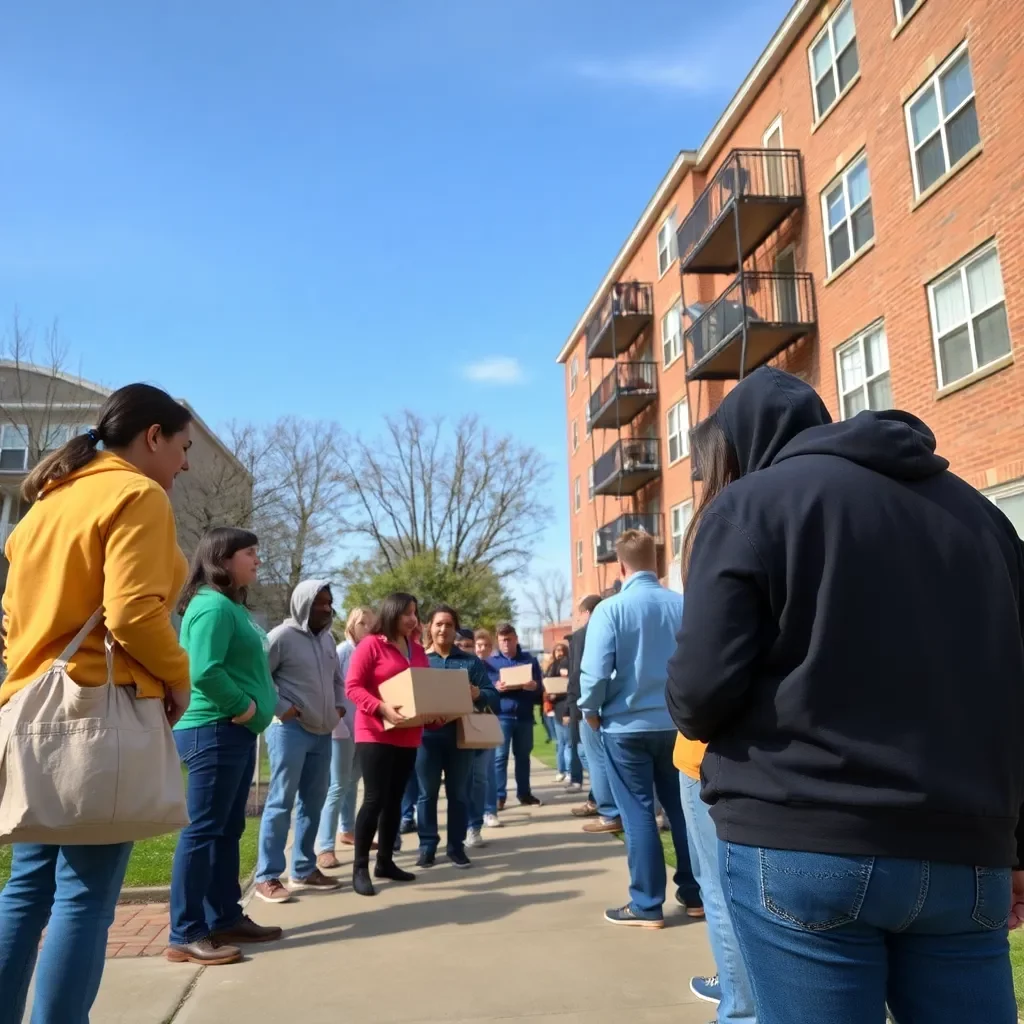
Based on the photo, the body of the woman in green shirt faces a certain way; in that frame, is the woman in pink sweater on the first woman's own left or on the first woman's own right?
on the first woman's own left

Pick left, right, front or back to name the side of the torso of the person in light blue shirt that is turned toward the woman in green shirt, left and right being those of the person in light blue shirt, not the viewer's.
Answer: left

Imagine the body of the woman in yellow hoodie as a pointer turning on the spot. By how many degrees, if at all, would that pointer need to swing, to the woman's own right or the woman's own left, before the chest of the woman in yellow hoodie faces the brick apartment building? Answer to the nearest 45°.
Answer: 0° — they already face it

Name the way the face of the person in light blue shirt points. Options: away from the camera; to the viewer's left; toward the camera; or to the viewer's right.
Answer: away from the camera

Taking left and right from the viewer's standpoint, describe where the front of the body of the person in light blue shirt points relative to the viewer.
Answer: facing away from the viewer and to the left of the viewer

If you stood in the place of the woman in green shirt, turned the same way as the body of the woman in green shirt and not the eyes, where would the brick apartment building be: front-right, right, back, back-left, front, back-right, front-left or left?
front-left

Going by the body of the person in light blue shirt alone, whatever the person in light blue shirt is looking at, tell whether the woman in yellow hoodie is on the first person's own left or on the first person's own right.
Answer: on the first person's own left

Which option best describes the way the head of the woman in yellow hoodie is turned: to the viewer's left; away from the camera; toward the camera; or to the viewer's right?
to the viewer's right

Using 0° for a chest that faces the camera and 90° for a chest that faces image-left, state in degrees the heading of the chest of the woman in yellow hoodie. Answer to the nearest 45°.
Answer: approximately 225°

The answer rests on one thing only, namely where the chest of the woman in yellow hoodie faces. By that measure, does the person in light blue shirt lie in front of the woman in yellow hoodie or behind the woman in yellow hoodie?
in front

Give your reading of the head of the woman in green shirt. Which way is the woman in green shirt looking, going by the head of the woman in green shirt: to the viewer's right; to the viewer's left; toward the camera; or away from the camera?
to the viewer's right

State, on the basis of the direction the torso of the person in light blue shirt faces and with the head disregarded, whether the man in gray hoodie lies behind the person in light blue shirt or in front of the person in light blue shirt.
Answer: in front

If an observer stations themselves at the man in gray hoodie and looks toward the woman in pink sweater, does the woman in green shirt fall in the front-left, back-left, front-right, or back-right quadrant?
back-right

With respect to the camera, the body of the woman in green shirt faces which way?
to the viewer's right

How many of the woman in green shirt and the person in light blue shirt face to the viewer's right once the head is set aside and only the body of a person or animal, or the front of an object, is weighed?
1
